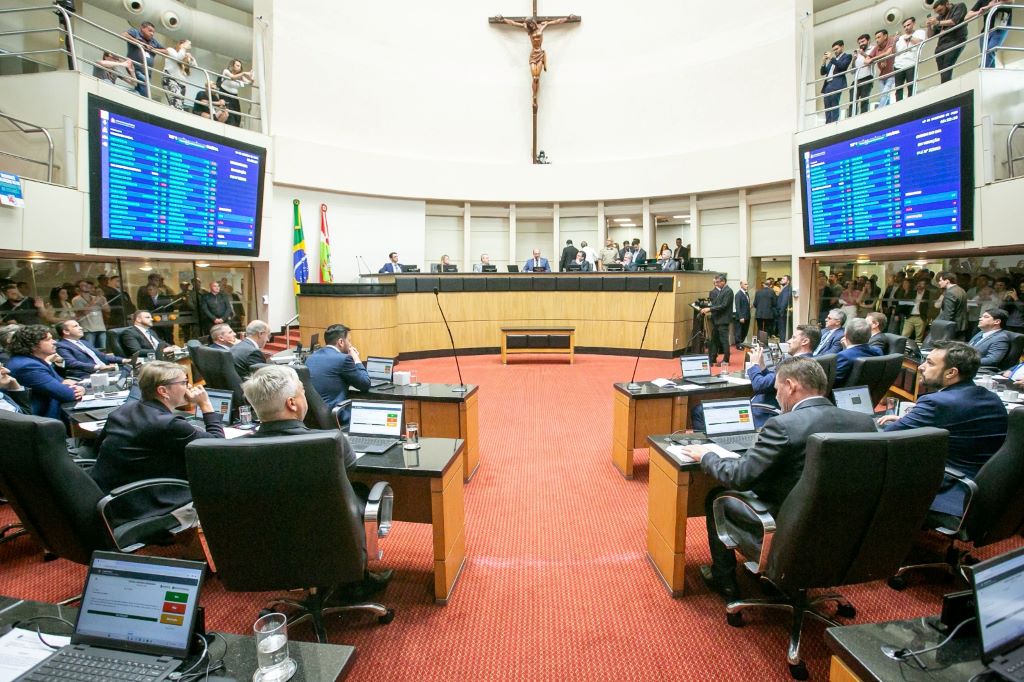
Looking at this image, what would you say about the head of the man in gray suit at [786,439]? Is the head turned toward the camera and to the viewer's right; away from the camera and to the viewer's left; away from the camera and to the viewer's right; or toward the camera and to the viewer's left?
away from the camera and to the viewer's left

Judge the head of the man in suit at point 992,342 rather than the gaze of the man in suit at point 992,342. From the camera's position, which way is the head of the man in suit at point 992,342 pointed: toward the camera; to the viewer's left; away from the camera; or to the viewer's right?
to the viewer's left

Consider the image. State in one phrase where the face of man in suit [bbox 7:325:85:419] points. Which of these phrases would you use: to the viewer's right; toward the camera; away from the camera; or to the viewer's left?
to the viewer's right

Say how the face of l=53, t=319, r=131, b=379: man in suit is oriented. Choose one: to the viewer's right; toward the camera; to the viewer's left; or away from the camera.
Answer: to the viewer's right

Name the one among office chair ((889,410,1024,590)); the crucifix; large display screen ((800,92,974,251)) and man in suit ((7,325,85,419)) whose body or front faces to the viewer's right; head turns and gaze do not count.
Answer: the man in suit

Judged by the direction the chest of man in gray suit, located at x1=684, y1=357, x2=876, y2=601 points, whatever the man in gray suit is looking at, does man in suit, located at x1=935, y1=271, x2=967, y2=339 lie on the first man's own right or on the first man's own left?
on the first man's own right

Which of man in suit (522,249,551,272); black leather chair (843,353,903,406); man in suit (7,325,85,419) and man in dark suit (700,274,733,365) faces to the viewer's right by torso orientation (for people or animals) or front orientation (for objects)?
man in suit (7,325,85,419)

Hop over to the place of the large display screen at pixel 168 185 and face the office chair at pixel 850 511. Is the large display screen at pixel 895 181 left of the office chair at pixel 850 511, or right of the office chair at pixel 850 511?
left

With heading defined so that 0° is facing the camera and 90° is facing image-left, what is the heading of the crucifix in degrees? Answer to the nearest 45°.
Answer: approximately 0°

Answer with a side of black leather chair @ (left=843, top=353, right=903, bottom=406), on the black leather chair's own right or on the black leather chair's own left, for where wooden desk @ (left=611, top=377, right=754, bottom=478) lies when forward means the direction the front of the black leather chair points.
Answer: on the black leather chair's own left

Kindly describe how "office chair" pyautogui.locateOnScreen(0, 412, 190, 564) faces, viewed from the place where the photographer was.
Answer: facing away from the viewer and to the right of the viewer
